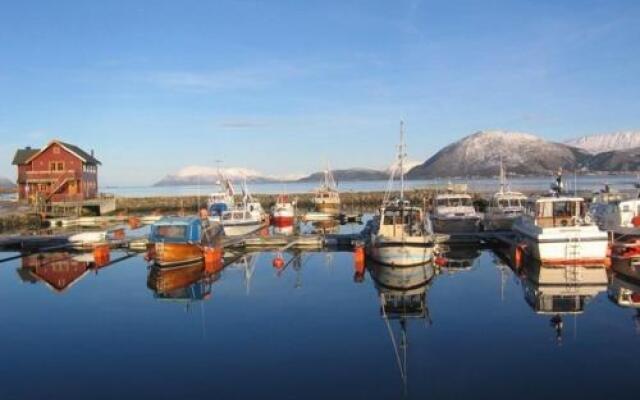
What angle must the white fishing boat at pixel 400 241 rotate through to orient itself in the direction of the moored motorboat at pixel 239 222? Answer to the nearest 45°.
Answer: approximately 45° to its left

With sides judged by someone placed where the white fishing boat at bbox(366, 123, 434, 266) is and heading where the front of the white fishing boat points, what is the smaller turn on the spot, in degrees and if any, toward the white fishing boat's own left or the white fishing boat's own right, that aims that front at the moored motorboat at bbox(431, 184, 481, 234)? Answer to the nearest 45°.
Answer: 0° — it already faces it

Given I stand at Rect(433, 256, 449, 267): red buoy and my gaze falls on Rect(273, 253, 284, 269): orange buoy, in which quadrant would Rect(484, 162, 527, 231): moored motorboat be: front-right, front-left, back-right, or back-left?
back-right

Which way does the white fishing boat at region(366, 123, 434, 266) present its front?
away from the camera
